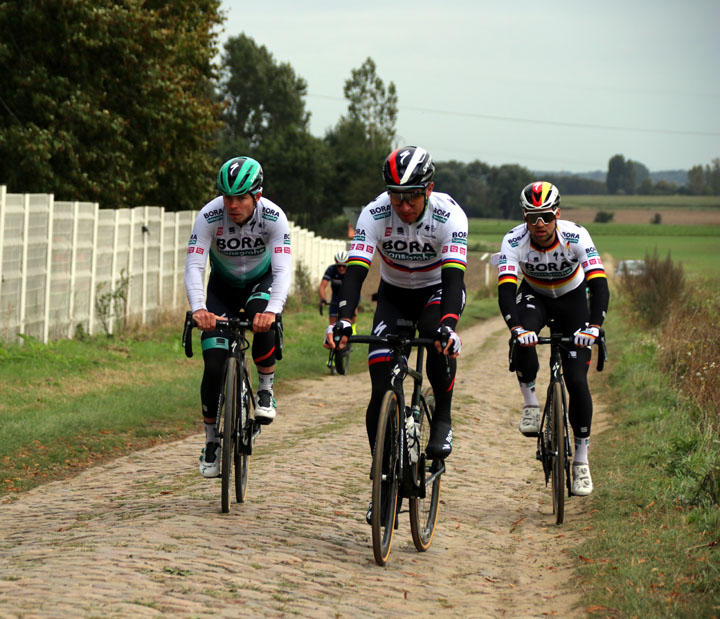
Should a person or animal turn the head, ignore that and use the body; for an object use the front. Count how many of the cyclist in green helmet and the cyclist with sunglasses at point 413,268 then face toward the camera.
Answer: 2

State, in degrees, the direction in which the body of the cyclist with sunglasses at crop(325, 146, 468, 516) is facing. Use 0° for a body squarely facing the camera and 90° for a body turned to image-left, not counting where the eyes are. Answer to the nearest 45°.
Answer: approximately 0°

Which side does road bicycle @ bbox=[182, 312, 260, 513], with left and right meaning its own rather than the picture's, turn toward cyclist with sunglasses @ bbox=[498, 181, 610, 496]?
left

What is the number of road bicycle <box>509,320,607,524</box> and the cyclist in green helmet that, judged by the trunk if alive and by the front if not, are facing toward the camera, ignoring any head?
2

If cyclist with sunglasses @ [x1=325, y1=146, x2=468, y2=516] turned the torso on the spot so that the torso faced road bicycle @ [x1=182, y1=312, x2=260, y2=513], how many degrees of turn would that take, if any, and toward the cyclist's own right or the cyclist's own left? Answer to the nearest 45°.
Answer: approximately 135° to the cyclist's own right

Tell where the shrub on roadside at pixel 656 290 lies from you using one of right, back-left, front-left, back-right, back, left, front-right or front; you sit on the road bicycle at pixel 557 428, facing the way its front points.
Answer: back

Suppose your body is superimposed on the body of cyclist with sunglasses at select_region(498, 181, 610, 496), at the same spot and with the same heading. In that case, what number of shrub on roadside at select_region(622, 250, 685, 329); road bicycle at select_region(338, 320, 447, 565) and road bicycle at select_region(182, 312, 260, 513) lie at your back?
1

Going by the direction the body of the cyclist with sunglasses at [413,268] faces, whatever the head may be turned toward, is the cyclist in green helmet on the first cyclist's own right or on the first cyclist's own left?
on the first cyclist's own right

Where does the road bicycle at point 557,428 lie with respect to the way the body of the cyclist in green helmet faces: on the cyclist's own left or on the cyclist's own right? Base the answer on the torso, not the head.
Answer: on the cyclist's own left

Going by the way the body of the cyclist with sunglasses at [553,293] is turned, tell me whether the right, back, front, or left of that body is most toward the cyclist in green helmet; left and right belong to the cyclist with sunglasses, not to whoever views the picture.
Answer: right
